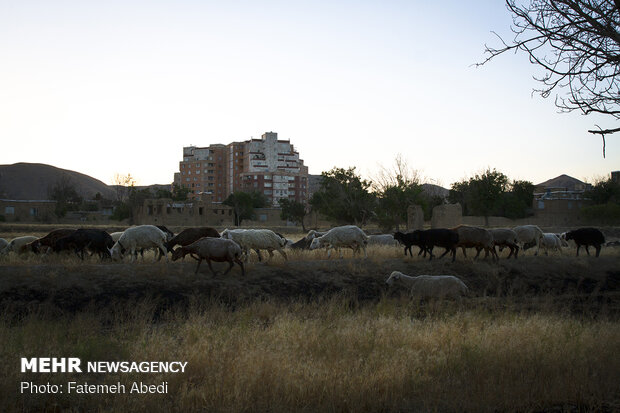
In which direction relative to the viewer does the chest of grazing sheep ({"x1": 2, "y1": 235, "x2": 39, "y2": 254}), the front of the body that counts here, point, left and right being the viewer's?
facing to the left of the viewer

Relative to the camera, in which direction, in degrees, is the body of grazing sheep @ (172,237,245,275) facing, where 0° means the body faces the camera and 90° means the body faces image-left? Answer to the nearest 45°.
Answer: approximately 90°

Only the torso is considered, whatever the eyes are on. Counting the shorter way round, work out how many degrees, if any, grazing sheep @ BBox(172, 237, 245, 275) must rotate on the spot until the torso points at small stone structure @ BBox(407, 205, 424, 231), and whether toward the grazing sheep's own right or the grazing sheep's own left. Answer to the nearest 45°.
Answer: approximately 135° to the grazing sheep's own right

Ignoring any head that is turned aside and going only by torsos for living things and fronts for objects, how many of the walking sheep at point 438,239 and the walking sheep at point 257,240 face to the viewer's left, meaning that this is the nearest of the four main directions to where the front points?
2

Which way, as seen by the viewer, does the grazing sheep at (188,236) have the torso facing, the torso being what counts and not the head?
to the viewer's left

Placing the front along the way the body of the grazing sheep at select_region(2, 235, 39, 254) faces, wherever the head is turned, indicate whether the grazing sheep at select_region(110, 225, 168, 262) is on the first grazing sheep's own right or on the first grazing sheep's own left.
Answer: on the first grazing sheep's own left

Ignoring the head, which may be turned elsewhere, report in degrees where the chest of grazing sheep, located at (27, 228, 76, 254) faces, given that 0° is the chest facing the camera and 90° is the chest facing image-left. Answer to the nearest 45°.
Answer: approximately 90°

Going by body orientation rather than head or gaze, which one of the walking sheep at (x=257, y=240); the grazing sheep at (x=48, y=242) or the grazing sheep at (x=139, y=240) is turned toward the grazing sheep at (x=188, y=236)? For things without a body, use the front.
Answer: the walking sheep at (x=257, y=240)

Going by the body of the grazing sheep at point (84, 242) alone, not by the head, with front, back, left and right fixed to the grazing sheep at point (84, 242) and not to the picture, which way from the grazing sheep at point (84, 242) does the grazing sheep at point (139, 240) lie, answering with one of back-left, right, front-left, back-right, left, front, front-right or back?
back-left

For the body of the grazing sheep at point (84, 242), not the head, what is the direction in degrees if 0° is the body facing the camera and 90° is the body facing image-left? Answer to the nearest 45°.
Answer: approximately 90°

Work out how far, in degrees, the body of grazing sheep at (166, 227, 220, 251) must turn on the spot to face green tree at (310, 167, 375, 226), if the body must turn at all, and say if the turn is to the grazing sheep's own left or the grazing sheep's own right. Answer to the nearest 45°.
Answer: approximately 135° to the grazing sheep's own right

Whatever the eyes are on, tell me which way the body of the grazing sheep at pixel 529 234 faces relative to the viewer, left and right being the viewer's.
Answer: facing away from the viewer and to the left of the viewer

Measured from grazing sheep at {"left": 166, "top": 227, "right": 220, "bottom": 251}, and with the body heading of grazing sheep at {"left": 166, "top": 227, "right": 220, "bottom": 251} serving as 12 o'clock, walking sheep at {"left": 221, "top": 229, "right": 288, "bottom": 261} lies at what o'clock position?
walking sheep at {"left": 221, "top": 229, "right": 288, "bottom": 261} is roughly at 6 o'clock from grazing sheep at {"left": 166, "top": 227, "right": 220, "bottom": 251}.

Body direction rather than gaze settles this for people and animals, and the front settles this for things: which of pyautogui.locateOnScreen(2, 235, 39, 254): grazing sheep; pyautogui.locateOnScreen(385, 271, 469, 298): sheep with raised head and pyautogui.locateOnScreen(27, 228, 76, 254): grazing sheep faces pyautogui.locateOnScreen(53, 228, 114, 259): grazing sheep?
pyautogui.locateOnScreen(385, 271, 469, 298): sheep with raised head

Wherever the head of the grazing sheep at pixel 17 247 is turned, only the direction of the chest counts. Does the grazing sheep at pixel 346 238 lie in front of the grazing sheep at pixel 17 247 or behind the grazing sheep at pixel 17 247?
behind

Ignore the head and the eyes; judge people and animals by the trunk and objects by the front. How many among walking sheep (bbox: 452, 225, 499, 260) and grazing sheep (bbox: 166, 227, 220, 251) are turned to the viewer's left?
2

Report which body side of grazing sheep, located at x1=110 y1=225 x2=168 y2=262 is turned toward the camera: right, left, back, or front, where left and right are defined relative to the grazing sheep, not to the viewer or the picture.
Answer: left

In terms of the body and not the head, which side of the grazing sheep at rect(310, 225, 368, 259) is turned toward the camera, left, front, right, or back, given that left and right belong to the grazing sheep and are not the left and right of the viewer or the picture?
left
